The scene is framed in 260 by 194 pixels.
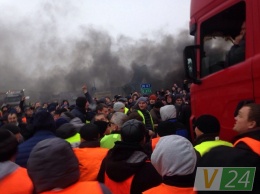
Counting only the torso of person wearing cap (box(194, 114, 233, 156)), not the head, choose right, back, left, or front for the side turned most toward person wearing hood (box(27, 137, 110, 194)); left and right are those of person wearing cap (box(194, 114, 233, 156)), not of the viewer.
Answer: left

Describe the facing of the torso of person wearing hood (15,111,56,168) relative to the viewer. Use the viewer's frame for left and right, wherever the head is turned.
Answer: facing away from the viewer

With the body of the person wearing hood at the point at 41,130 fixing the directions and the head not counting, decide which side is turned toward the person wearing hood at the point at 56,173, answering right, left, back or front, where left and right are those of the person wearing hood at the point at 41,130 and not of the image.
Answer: back

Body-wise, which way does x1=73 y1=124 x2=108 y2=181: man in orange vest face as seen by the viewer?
away from the camera

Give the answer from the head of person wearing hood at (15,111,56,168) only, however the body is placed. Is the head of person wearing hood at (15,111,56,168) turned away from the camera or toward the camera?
away from the camera

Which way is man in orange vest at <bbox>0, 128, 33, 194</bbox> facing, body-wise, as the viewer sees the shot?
away from the camera
